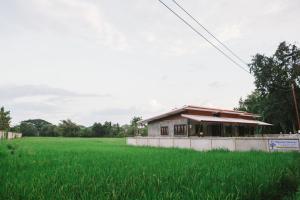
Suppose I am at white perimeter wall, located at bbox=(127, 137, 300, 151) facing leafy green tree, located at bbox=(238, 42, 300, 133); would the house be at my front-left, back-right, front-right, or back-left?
front-left

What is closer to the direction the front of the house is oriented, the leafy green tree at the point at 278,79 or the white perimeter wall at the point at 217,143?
the white perimeter wall

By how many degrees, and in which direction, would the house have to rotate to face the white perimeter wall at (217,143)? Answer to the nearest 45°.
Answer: approximately 45° to its right

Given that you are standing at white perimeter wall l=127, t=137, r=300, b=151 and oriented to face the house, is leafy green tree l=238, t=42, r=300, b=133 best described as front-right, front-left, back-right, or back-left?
front-right

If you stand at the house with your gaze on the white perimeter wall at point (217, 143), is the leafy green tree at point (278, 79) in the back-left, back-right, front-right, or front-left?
back-left

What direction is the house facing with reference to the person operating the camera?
facing the viewer and to the right of the viewer

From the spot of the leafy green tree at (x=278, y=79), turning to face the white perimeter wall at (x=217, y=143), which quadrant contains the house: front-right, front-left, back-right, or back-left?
front-right

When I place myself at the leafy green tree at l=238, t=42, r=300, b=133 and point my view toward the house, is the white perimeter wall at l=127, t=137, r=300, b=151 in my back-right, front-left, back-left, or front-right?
front-left

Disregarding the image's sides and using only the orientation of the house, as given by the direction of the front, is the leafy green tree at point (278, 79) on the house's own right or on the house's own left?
on the house's own left
